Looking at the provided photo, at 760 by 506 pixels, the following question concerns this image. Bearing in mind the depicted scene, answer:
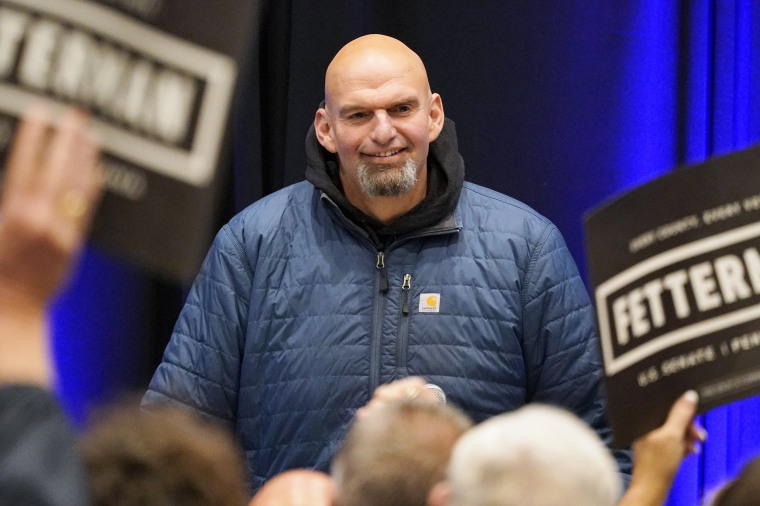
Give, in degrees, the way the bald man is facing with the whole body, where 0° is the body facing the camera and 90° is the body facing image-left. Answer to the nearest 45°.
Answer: approximately 0°
